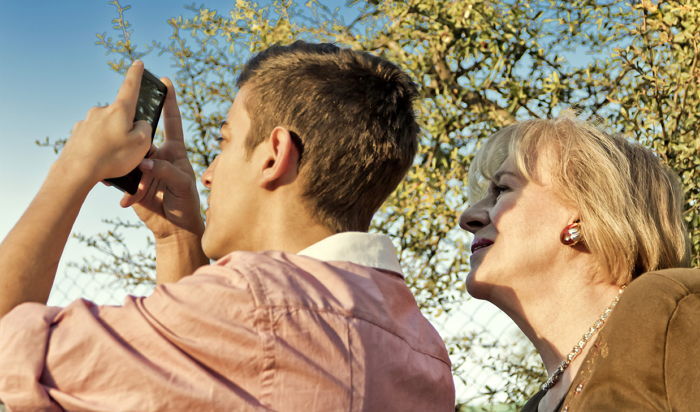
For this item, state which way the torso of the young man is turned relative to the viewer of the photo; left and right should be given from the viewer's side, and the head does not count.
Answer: facing away from the viewer and to the left of the viewer

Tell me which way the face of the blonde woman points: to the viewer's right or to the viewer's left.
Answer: to the viewer's left

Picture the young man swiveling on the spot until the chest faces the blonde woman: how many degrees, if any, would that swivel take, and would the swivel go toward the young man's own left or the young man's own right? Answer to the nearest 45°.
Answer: approximately 90° to the young man's own right

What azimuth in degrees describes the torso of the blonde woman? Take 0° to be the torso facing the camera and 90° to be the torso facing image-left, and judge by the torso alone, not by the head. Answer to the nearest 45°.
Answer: approximately 90°

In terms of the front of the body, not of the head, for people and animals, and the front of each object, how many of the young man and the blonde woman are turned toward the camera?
0

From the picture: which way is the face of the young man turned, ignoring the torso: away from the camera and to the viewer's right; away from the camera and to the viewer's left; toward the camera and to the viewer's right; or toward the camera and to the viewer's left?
away from the camera and to the viewer's left
